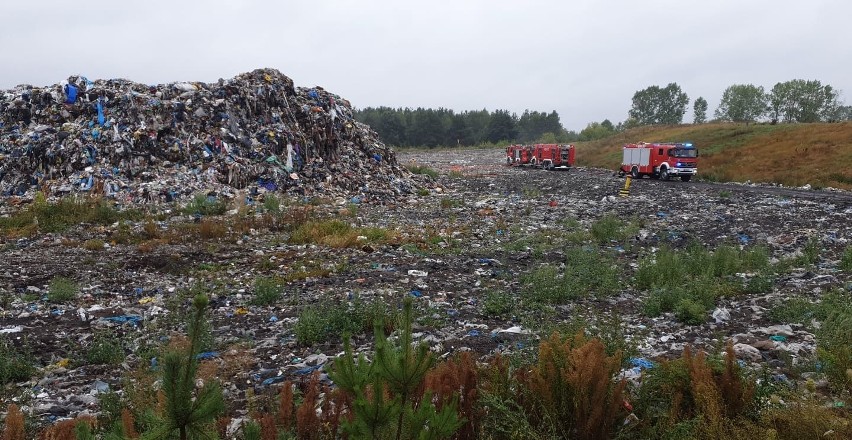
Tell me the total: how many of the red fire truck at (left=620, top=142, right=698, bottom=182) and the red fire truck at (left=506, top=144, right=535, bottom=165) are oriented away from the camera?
0

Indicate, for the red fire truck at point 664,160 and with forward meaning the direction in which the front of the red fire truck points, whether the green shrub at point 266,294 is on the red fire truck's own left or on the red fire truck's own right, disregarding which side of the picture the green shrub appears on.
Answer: on the red fire truck's own right

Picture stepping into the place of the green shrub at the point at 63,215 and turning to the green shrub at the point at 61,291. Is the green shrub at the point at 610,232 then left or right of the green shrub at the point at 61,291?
left

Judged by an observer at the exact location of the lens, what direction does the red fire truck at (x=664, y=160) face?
facing the viewer and to the right of the viewer

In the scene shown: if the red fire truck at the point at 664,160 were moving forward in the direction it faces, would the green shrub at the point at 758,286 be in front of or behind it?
in front

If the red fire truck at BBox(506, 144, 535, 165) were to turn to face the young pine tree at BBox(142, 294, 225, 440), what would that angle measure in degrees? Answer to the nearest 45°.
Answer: approximately 45° to its right

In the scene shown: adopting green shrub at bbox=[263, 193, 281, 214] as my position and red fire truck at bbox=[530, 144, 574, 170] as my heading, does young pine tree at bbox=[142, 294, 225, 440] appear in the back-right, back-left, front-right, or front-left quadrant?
back-right

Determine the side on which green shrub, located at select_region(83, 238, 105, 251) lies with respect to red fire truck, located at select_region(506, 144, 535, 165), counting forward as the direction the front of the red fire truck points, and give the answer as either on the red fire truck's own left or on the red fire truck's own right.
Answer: on the red fire truck's own right

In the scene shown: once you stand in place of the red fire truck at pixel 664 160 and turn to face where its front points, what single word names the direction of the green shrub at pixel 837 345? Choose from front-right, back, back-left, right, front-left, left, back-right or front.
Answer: front-right
